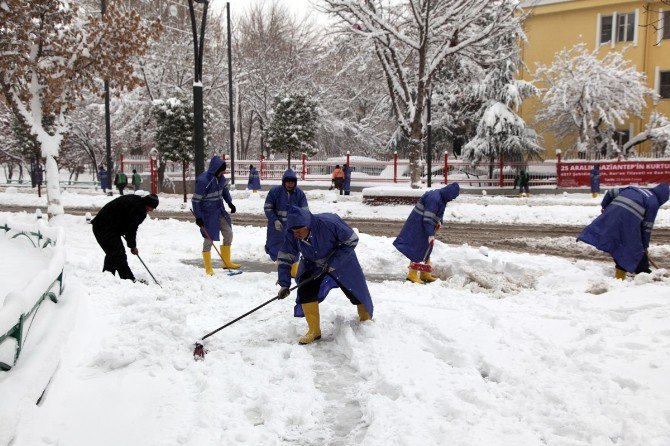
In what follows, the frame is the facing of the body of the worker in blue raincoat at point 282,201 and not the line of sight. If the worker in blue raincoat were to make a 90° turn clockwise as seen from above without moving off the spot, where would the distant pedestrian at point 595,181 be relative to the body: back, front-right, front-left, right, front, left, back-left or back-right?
back-right

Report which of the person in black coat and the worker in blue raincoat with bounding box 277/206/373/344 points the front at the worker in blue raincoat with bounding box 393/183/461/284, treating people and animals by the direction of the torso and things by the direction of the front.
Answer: the person in black coat

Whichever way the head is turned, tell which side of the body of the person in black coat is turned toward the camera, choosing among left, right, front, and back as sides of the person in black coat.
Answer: right

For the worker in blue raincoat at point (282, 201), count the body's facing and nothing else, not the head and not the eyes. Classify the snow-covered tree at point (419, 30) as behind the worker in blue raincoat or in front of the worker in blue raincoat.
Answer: behind

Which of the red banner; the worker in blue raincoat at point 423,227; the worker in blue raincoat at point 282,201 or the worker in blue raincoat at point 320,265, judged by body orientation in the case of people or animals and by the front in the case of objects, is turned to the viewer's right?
the worker in blue raincoat at point 423,227

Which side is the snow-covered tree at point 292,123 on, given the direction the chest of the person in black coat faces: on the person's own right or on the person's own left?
on the person's own left

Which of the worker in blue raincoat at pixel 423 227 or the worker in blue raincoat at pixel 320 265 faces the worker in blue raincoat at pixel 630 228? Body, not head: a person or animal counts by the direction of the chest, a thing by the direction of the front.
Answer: the worker in blue raincoat at pixel 423 227

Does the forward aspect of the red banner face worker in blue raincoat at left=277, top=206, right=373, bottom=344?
yes

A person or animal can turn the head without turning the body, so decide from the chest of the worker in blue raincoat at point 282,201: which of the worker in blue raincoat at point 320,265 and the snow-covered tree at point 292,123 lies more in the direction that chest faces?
the worker in blue raincoat

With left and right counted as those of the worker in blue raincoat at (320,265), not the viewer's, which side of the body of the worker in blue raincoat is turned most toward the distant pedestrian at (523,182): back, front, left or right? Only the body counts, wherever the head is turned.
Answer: back

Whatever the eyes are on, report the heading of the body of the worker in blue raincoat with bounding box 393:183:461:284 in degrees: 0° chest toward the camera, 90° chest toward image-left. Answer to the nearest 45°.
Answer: approximately 270°

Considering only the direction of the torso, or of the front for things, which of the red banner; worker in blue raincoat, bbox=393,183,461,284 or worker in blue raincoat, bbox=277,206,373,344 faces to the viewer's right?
worker in blue raincoat, bbox=393,183,461,284

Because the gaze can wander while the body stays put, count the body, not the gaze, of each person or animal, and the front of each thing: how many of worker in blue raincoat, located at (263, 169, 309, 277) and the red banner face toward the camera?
2
